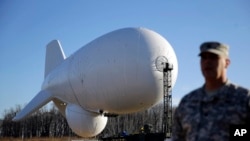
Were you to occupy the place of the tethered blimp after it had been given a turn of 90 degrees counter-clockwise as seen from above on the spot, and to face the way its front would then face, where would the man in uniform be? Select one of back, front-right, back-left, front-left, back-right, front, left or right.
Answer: back-right

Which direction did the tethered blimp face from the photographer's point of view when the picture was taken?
facing the viewer and to the right of the viewer

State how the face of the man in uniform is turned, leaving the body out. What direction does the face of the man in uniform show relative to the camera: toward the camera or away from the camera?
toward the camera

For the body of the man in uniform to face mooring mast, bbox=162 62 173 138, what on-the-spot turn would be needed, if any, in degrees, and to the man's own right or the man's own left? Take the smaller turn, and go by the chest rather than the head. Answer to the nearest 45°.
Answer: approximately 135° to the man's own right

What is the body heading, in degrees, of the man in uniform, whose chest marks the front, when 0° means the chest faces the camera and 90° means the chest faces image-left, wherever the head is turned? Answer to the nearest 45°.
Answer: approximately 45°
